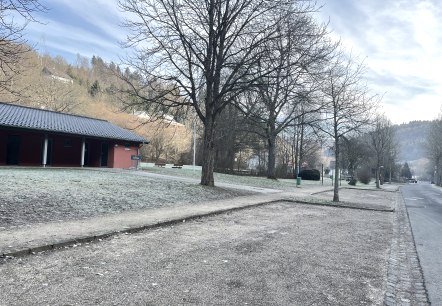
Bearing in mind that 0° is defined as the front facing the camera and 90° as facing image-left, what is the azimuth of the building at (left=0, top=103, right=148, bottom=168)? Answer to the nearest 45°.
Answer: approximately 315°

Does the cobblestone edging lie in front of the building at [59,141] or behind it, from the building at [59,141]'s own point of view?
in front
